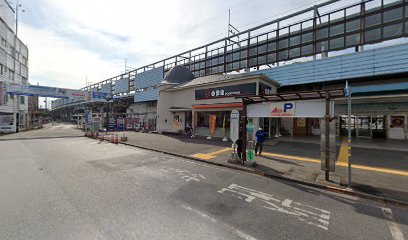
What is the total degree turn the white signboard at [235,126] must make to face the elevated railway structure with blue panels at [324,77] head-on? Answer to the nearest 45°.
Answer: approximately 135° to its left

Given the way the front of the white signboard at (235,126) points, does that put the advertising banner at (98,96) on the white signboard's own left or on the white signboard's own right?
on the white signboard's own right

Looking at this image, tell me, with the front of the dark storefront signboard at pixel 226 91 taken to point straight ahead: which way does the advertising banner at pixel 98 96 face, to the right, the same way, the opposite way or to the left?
to the left

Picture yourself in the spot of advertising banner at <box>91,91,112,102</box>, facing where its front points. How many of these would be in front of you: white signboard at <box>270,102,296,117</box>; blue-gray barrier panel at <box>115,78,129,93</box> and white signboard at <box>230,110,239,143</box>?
2

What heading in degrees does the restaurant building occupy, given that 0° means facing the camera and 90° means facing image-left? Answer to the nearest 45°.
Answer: approximately 45°

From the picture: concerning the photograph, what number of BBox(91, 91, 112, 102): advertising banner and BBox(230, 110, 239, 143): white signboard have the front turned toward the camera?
2

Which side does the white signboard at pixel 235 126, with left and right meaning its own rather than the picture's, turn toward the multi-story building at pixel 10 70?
right

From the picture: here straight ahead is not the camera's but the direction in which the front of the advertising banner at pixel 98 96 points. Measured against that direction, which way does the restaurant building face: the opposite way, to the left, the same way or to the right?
to the right

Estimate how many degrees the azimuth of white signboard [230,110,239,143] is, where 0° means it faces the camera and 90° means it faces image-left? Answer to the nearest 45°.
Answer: approximately 0°
